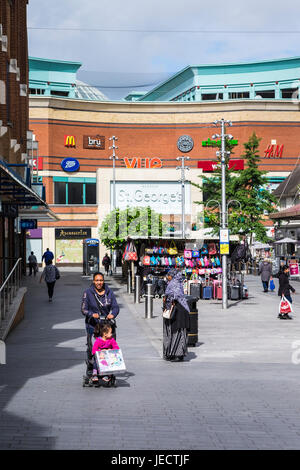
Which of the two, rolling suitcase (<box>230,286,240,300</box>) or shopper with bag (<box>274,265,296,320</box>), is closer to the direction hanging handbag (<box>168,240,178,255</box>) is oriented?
the shopper with bag

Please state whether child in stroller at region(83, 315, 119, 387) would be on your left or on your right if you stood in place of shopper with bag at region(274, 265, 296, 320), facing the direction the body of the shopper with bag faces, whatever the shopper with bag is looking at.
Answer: on your right

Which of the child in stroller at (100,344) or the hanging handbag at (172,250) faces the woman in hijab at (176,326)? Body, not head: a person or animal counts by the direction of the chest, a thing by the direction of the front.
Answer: the hanging handbag

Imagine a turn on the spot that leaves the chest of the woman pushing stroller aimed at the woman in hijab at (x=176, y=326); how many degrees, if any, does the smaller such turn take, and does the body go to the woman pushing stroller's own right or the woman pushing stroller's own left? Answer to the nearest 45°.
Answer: approximately 135° to the woman pushing stroller's own left

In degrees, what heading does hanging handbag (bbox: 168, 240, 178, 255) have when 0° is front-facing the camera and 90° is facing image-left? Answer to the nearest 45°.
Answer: approximately 0°

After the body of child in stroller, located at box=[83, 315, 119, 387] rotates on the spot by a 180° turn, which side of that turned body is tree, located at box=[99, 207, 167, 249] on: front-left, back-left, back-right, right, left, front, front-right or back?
front
